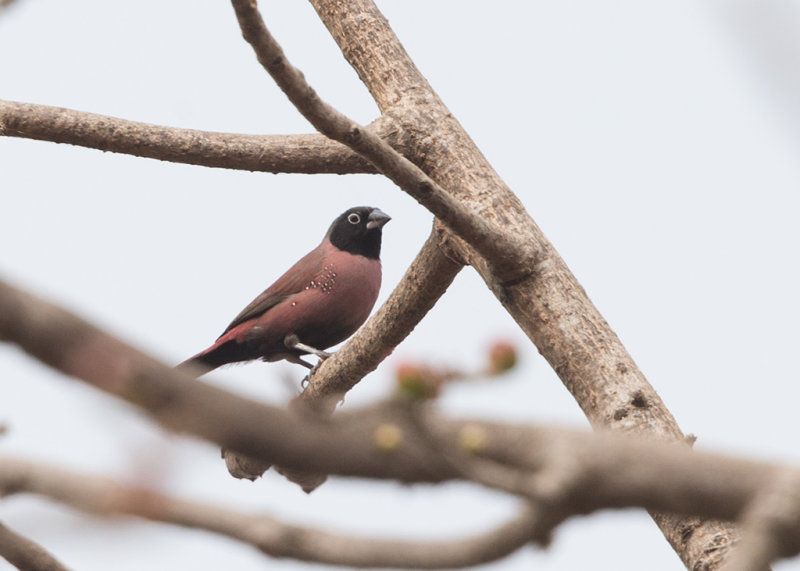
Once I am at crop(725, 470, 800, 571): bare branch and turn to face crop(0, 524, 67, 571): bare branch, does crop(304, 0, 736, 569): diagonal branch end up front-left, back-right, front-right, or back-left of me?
front-right

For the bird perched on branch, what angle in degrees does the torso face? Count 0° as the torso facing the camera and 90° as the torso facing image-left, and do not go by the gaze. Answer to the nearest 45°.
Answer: approximately 270°

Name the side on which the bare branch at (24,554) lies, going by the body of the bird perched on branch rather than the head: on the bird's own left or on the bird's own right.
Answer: on the bird's own right

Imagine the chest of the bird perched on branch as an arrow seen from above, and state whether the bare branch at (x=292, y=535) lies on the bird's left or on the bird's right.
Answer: on the bird's right

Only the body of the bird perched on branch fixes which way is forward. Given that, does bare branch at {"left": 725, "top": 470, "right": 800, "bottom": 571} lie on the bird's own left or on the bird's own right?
on the bird's own right
